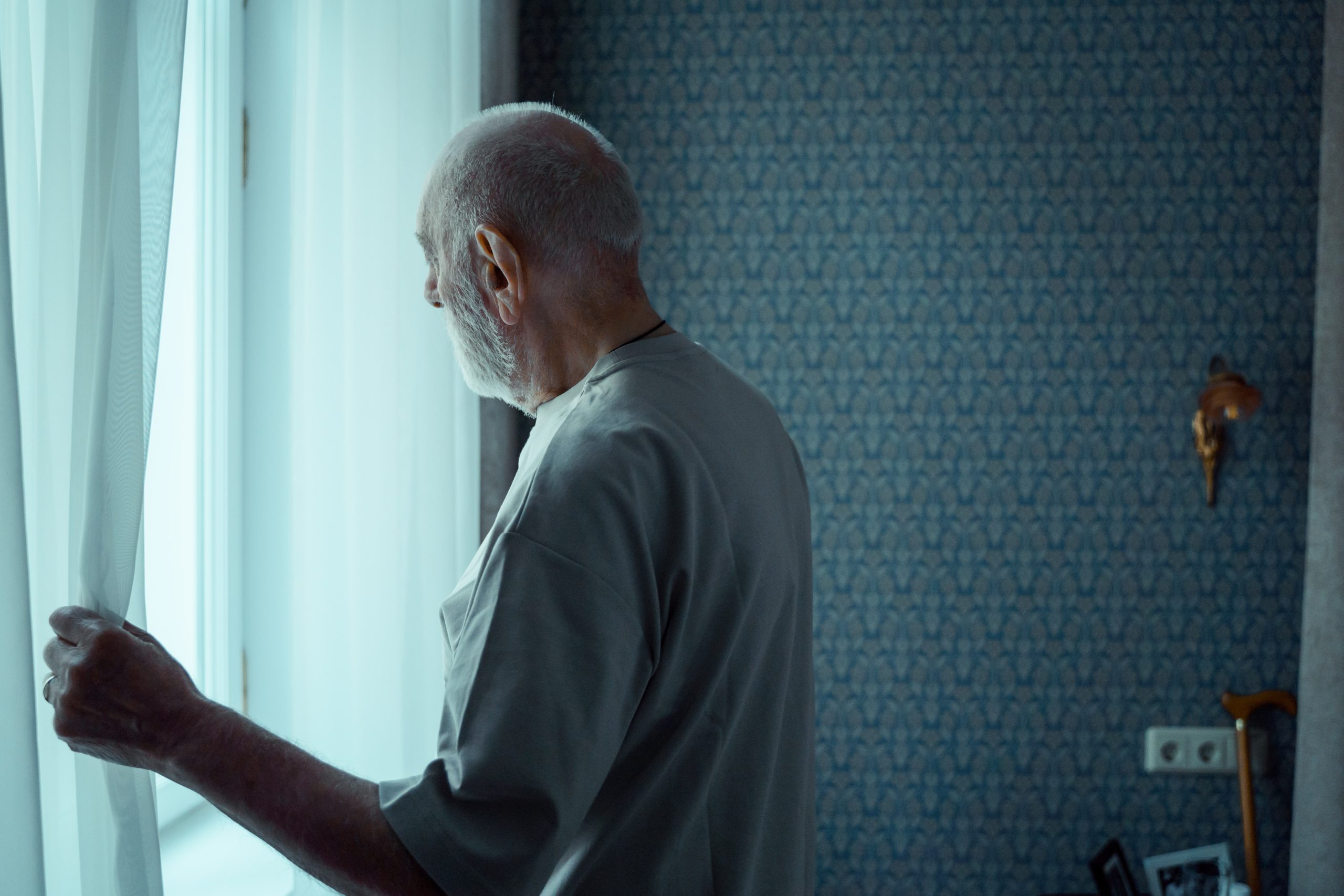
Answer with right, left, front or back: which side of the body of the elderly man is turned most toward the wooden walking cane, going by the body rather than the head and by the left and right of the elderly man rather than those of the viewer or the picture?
right

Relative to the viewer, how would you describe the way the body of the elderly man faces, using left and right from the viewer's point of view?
facing away from the viewer and to the left of the viewer

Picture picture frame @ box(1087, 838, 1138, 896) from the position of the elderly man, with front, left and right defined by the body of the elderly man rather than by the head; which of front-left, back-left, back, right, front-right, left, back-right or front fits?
right

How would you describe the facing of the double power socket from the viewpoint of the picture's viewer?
facing the viewer

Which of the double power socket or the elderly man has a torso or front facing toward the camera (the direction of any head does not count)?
the double power socket

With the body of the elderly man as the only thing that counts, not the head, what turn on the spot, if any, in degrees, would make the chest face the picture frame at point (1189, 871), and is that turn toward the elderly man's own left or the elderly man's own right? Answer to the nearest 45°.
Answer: approximately 90° to the elderly man's own right

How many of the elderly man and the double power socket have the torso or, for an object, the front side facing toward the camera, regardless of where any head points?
1

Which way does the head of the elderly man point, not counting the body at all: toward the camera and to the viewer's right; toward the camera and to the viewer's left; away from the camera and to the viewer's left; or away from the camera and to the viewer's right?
away from the camera and to the viewer's left

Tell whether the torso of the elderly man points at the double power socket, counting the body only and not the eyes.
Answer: no

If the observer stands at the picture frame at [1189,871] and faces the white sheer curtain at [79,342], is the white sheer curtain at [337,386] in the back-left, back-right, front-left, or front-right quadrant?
front-right
